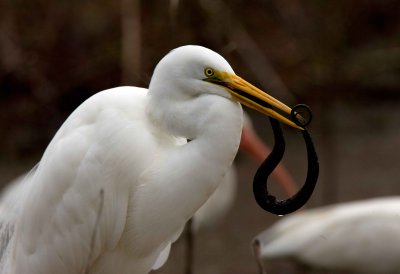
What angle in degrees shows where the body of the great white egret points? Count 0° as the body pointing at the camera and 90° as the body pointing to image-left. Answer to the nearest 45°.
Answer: approximately 270°
